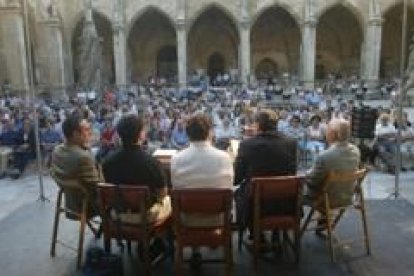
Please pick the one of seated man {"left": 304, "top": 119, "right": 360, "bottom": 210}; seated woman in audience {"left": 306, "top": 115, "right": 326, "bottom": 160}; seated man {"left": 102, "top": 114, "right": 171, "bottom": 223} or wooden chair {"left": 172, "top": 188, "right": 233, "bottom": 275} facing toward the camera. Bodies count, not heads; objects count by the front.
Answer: the seated woman in audience

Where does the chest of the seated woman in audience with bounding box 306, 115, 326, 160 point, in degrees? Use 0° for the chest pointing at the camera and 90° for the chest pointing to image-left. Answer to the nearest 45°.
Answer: approximately 0°

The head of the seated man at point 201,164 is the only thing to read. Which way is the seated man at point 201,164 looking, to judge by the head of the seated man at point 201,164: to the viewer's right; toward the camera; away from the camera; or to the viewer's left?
away from the camera

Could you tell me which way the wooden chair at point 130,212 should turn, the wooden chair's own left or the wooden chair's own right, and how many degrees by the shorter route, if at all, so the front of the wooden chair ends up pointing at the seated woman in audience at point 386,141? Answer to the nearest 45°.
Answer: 0° — it already faces them

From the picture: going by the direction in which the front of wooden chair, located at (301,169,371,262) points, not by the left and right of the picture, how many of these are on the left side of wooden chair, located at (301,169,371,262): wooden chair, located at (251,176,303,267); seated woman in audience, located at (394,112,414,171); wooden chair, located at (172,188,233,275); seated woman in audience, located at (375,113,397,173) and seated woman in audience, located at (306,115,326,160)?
2

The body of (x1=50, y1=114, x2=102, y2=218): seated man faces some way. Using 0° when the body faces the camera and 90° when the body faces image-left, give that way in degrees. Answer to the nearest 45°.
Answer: approximately 225°

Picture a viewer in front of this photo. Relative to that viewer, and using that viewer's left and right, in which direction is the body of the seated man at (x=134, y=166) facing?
facing away from the viewer and to the right of the viewer

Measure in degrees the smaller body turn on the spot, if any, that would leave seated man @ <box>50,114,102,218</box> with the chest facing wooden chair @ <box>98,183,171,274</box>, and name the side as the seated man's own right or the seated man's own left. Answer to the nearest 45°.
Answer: approximately 90° to the seated man's own right

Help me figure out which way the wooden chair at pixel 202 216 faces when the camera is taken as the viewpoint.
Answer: facing away from the viewer

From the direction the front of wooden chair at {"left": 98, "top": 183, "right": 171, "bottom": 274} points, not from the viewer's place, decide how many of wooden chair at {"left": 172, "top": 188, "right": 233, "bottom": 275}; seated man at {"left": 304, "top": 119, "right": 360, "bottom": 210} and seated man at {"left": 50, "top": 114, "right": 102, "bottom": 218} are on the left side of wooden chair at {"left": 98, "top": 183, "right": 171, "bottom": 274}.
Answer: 1

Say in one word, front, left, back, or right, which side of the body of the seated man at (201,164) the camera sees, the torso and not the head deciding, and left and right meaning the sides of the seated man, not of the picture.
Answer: back

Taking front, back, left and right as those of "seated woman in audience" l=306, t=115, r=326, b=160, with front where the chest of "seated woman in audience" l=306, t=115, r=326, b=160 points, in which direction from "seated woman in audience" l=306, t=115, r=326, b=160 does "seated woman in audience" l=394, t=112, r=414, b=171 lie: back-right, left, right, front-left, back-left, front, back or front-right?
left

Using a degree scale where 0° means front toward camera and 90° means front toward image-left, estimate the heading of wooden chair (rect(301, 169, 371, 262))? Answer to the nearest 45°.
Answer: approximately 135°
